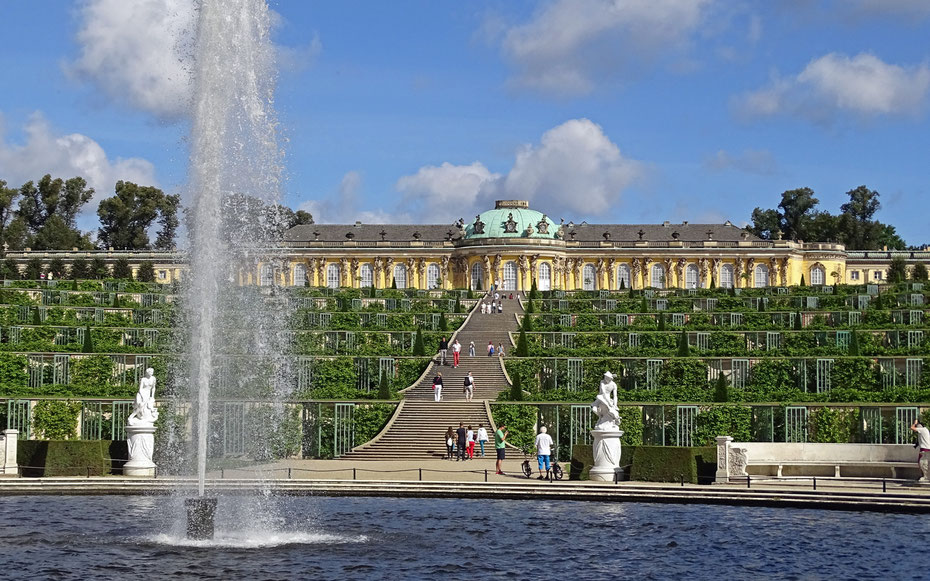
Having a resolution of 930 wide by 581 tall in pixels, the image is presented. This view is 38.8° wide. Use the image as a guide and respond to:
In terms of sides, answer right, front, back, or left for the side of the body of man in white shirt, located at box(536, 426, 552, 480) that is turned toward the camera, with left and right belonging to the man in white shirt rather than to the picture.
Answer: back

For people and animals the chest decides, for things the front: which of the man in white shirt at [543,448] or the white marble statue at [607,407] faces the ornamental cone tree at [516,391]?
the man in white shirt

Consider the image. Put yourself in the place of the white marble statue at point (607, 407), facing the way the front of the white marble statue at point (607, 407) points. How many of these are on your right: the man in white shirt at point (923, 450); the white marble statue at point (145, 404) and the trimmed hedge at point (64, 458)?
2

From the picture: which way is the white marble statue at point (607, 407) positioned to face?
toward the camera

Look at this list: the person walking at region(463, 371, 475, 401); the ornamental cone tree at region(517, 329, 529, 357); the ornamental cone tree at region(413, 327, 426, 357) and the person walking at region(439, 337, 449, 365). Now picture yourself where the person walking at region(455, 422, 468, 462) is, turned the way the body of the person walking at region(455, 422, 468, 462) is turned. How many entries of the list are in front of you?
4

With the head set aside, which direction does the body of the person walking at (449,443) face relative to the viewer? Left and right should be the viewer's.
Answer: facing away from the viewer

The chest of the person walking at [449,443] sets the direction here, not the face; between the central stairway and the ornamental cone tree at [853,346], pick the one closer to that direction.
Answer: the central stairway

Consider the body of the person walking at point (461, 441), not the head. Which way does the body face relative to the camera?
away from the camera

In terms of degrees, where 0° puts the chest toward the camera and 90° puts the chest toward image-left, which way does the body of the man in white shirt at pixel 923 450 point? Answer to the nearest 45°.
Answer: approximately 90°

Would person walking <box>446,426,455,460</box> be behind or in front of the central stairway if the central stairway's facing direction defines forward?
in front

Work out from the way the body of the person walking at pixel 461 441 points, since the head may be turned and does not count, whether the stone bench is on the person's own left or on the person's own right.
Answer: on the person's own right

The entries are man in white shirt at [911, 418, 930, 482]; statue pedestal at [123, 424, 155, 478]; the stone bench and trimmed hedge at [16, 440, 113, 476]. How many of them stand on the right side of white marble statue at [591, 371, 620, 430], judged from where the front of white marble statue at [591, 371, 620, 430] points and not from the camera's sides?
2

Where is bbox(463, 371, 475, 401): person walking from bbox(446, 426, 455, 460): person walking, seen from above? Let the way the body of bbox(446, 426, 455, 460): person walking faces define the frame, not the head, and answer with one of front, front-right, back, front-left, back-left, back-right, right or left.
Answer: front

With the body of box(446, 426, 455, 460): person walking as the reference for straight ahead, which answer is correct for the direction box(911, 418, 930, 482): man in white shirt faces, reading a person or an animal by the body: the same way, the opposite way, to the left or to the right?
to the left

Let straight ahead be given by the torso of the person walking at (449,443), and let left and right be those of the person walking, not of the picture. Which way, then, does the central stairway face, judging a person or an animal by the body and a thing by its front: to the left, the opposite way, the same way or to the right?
the opposite way

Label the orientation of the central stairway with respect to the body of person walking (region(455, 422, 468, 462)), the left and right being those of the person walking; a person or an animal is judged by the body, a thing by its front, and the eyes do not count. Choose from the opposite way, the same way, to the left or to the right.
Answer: the opposite way

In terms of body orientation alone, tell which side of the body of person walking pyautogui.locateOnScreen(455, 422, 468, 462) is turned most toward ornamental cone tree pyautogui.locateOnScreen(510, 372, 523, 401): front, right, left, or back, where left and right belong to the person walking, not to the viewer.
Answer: front

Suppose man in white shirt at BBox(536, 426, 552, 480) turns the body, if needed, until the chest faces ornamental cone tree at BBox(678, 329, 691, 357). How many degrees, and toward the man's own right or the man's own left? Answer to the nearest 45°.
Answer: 0° — they already face it

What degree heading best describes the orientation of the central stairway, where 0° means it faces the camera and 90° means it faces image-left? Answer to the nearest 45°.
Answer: approximately 0°
